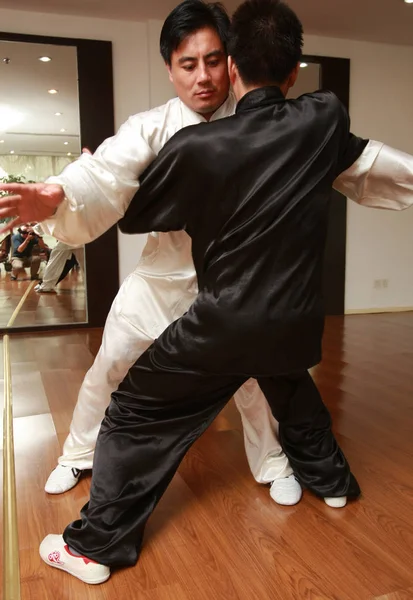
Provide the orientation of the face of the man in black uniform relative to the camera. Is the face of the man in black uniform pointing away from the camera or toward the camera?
away from the camera

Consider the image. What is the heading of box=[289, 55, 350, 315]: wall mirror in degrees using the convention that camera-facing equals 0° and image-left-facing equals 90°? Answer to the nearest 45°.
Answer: approximately 0°

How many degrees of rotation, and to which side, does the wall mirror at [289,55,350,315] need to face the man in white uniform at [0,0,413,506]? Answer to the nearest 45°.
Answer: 0° — it already faces them

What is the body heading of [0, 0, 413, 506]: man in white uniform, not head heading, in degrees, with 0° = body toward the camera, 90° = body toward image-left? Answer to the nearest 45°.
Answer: approximately 0°

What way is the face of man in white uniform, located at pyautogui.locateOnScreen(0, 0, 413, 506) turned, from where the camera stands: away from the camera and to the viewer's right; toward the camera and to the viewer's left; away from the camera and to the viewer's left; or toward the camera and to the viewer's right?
toward the camera and to the viewer's right

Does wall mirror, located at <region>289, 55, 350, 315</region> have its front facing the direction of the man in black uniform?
yes

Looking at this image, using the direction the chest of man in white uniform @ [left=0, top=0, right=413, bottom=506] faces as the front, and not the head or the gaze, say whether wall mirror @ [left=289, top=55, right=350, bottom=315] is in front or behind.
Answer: behind

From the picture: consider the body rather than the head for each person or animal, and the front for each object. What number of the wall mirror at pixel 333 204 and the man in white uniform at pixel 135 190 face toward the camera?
2
